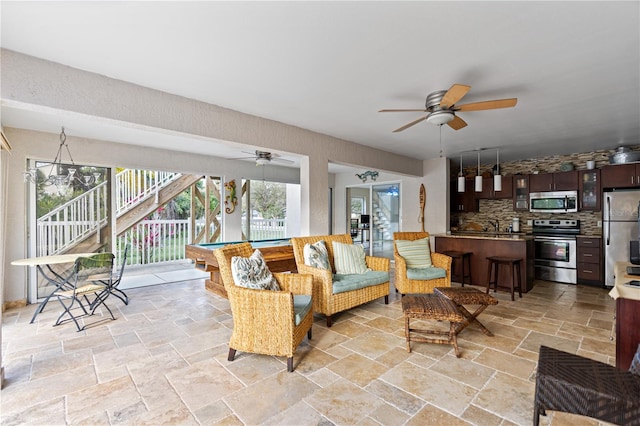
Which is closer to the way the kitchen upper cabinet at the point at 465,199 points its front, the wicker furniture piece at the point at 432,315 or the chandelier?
the wicker furniture piece

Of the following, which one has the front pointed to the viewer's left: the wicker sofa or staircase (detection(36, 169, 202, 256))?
the staircase

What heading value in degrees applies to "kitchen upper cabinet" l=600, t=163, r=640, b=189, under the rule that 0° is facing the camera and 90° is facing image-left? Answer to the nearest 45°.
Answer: approximately 0°

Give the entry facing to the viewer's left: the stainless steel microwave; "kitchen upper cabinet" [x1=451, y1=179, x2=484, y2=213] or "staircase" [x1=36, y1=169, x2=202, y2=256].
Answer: the staircase

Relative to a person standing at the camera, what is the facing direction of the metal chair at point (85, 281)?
facing away from the viewer and to the left of the viewer

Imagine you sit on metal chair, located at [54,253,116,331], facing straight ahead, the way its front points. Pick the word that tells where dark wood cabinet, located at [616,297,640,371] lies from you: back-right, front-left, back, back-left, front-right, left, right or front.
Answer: back

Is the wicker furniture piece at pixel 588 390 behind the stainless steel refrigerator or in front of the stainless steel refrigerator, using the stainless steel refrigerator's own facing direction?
in front

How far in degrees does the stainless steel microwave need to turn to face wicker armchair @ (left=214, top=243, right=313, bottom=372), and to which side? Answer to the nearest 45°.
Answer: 0° — it already faces it
